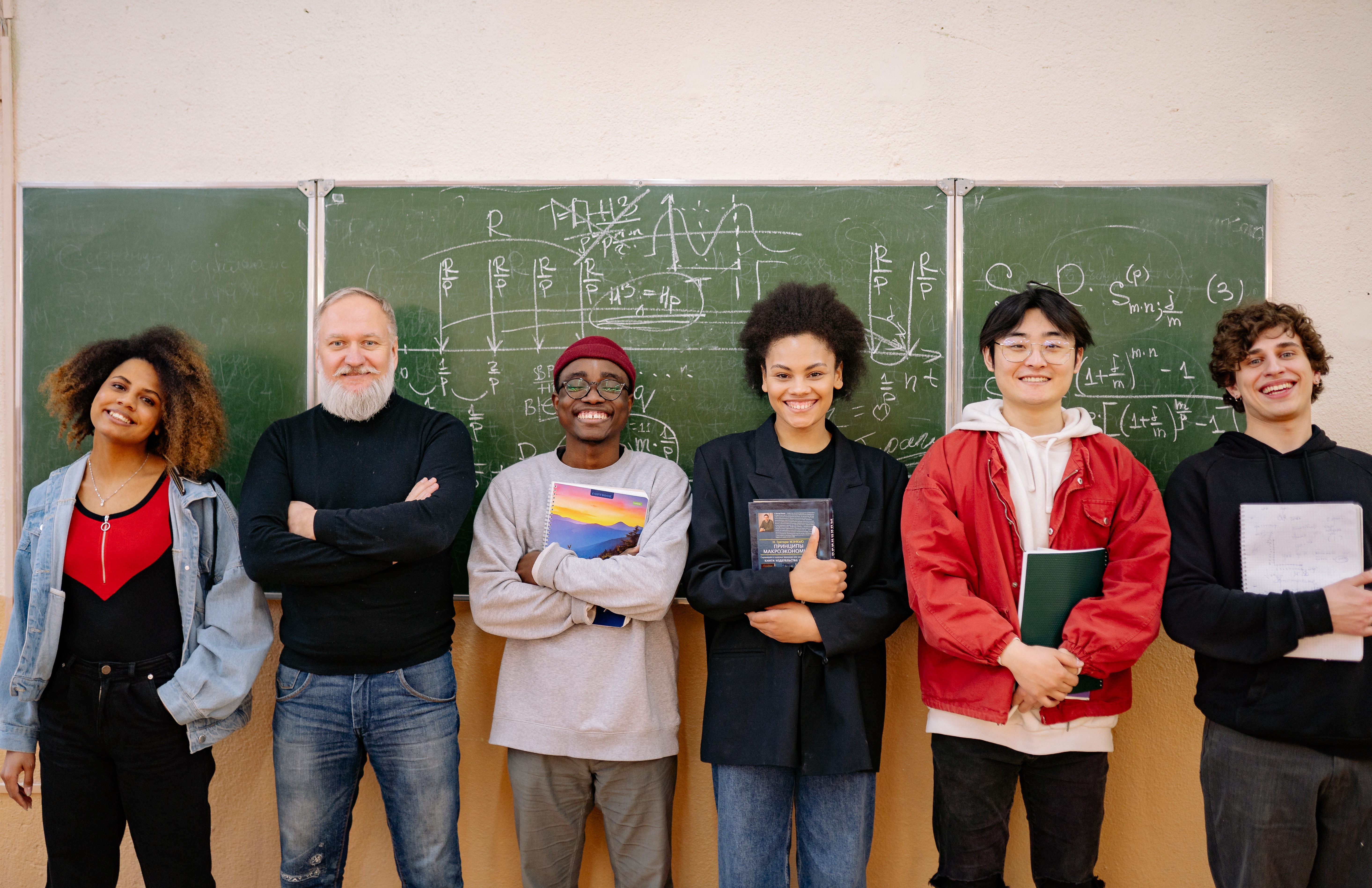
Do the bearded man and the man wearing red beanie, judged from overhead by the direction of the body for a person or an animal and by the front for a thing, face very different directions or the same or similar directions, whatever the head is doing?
same or similar directions

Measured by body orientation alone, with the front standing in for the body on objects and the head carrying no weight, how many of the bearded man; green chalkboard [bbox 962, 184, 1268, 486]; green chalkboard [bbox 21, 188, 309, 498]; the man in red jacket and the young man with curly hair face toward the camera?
5

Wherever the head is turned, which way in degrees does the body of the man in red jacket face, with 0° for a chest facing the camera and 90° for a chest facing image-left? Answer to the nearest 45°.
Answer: approximately 0°

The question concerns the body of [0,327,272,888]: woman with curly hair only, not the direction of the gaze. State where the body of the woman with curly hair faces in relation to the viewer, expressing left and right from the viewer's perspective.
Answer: facing the viewer

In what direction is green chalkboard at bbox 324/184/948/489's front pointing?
toward the camera

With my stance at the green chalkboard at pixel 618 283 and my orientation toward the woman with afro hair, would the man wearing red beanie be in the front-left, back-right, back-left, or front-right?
front-right

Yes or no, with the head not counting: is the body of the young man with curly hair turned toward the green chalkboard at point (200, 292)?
no

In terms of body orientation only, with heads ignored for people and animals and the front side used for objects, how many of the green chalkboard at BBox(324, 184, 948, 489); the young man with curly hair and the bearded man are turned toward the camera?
3

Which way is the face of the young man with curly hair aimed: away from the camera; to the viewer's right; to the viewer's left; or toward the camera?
toward the camera

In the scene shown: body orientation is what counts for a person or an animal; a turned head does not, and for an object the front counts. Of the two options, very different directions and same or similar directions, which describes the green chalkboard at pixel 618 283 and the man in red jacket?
same or similar directions

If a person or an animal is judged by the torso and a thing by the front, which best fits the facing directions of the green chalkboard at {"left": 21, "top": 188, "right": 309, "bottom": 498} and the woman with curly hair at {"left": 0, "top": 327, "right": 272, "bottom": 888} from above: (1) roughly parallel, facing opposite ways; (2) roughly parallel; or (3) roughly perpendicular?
roughly parallel

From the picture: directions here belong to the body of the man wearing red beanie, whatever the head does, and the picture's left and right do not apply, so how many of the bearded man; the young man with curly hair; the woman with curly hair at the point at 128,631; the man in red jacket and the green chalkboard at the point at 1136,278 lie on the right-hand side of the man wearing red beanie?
2

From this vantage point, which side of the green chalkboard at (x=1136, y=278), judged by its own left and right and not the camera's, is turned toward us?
front

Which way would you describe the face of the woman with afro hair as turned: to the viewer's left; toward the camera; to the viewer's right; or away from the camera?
toward the camera

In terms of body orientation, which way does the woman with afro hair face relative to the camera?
toward the camera

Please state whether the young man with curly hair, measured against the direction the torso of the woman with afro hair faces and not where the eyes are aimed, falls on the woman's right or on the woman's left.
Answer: on the woman's left
